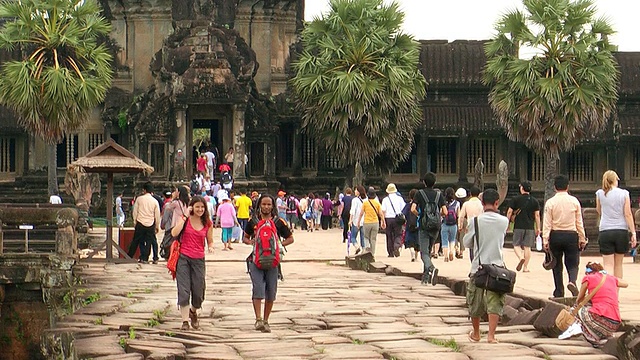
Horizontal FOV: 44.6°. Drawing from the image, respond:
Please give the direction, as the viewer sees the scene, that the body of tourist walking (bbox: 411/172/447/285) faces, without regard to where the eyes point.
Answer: away from the camera

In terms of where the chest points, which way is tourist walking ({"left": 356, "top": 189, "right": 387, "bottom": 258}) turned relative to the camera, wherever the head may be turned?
away from the camera

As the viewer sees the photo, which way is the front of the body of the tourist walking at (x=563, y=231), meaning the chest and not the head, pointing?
away from the camera

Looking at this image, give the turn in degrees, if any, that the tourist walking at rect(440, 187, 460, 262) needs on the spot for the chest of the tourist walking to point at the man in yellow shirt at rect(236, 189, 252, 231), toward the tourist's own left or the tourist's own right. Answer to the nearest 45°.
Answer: approximately 45° to the tourist's own left

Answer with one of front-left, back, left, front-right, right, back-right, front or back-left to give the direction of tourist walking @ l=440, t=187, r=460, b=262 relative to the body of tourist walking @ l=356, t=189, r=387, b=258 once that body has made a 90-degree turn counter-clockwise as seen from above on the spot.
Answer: back

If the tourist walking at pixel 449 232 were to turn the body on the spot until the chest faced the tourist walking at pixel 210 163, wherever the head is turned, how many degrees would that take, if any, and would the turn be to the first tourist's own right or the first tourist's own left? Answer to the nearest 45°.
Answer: approximately 45° to the first tourist's own left

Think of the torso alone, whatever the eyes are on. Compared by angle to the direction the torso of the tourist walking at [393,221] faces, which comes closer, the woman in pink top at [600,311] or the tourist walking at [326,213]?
the tourist walking

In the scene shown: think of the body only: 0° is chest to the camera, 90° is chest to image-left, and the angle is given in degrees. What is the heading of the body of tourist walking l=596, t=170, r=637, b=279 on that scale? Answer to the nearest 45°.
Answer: approximately 180°

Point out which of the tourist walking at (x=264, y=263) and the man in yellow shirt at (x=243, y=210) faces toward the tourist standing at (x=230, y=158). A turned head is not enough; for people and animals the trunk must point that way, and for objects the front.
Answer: the man in yellow shirt

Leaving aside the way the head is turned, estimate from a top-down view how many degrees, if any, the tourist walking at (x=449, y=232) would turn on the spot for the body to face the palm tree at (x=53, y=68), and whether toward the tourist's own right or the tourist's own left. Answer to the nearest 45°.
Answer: approximately 45° to the tourist's own left
